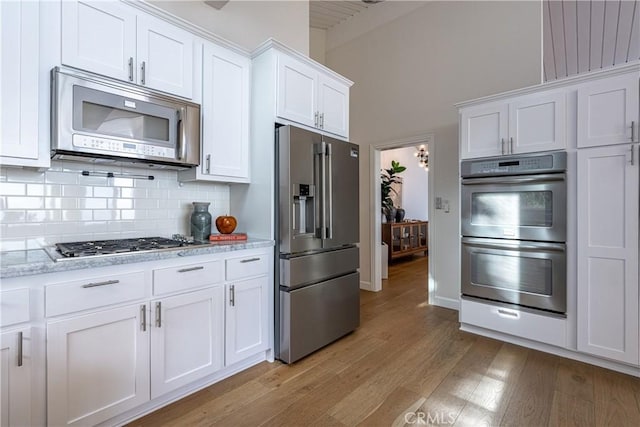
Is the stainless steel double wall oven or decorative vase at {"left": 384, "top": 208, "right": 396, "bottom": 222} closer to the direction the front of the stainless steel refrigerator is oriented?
the stainless steel double wall oven

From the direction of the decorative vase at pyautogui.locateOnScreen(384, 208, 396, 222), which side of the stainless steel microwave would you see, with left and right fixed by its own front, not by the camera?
left

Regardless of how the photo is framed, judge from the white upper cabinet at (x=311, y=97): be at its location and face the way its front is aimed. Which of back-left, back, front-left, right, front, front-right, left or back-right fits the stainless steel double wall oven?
front-left

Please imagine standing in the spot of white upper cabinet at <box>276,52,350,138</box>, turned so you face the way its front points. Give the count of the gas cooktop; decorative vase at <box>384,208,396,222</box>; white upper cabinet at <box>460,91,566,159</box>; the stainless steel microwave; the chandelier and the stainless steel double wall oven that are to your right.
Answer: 2

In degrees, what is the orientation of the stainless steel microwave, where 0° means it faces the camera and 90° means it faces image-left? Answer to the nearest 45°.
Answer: approximately 315°

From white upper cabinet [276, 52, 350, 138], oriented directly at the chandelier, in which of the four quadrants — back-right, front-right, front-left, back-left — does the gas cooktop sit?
back-left

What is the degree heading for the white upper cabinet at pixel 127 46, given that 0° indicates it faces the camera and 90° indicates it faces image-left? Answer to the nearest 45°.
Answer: approximately 315°

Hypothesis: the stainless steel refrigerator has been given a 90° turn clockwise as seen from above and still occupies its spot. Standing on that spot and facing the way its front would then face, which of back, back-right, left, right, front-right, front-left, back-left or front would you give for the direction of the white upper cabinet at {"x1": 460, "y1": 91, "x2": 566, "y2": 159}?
back-left

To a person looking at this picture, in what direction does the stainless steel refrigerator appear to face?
facing the viewer and to the right of the viewer

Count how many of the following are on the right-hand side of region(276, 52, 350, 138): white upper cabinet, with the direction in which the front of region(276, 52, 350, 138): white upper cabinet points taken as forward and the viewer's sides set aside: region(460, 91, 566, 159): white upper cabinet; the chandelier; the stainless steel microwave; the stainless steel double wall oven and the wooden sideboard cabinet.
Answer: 1

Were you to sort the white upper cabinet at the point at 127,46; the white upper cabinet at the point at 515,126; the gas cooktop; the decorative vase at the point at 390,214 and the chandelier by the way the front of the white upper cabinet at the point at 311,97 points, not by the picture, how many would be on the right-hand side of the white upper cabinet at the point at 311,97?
2
